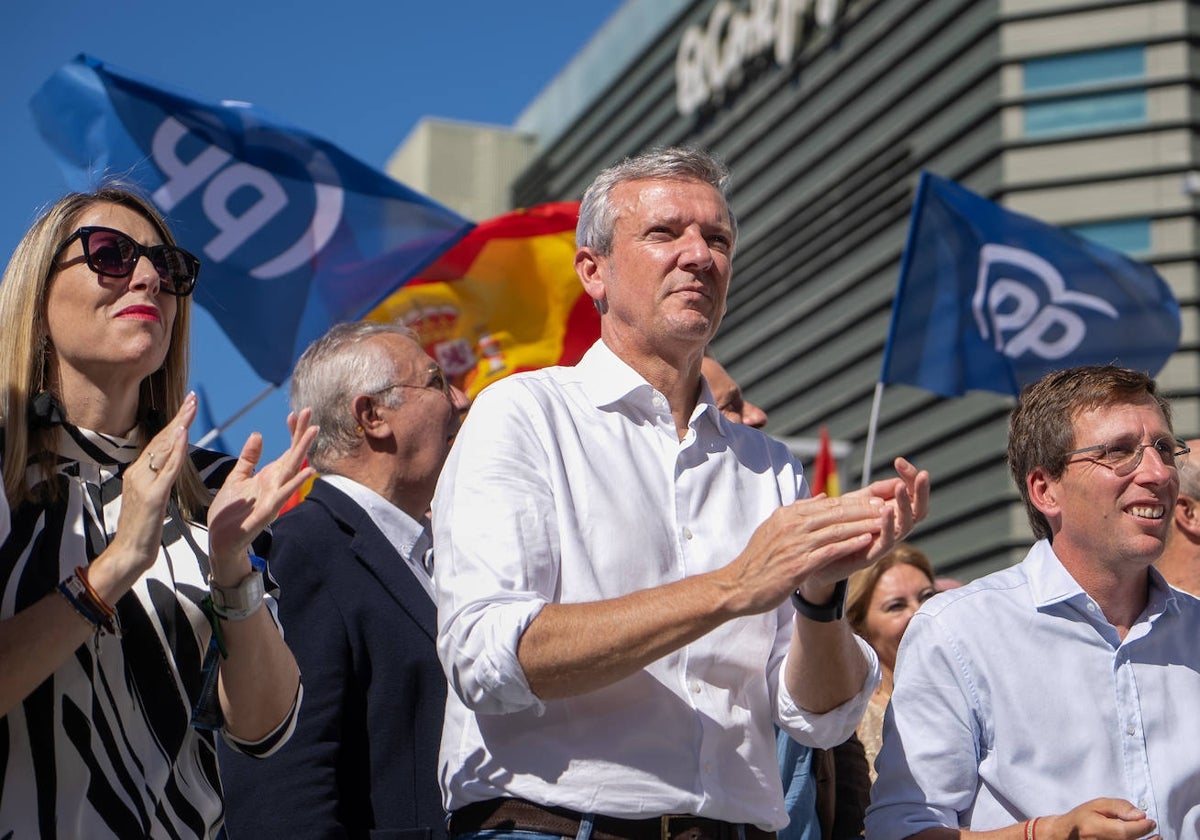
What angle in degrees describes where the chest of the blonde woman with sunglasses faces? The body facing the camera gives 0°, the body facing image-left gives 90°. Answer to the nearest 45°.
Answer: approximately 315°

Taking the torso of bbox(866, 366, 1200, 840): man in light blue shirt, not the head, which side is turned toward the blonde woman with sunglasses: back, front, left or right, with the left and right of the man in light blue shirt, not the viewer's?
right

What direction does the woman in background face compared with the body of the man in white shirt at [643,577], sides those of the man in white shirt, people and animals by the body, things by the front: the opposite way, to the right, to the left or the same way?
the same way

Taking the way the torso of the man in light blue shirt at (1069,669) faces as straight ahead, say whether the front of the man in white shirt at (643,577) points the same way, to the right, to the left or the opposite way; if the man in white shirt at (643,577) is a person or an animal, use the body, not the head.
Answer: the same way

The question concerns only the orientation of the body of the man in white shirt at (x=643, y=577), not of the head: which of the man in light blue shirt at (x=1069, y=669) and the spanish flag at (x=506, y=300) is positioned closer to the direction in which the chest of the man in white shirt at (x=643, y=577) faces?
the man in light blue shirt

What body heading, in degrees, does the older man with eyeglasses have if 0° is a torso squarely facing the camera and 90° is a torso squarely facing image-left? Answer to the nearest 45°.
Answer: approximately 270°

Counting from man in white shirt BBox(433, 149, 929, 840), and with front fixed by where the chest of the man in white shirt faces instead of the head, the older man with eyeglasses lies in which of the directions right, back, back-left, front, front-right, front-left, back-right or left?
back

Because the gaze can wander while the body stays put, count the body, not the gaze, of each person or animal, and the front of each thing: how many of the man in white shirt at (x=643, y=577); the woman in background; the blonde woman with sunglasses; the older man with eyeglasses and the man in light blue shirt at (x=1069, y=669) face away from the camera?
0

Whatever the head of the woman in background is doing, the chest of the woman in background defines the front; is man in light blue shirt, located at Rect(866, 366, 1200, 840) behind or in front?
in front

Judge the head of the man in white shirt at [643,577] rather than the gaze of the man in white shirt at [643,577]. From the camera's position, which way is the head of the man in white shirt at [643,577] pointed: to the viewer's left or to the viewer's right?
to the viewer's right

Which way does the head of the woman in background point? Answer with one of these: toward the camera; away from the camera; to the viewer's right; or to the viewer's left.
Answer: toward the camera

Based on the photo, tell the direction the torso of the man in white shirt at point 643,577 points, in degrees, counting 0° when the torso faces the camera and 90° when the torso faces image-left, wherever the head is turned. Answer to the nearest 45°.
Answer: approximately 315°

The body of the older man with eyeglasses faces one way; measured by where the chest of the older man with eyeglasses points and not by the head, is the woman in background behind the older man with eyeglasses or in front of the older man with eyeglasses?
in front

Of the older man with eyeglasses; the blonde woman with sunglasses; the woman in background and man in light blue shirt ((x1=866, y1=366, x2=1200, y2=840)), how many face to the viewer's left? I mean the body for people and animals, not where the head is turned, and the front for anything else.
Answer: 0

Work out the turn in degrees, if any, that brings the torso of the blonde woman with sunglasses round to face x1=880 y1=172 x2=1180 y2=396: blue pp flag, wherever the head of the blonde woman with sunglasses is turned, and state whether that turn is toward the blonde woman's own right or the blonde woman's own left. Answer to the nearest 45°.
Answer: approximately 90° to the blonde woman's own left

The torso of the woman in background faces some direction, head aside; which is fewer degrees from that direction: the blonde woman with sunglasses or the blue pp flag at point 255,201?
the blonde woman with sunglasses
